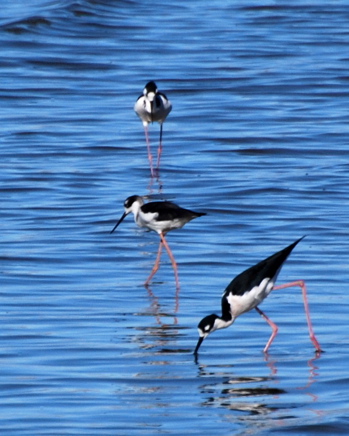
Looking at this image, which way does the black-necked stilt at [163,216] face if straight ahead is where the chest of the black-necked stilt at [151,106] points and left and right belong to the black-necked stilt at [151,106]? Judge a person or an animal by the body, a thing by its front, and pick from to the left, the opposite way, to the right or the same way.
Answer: to the right

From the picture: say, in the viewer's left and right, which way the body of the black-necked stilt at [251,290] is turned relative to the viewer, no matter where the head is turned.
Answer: facing to the left of the viewer

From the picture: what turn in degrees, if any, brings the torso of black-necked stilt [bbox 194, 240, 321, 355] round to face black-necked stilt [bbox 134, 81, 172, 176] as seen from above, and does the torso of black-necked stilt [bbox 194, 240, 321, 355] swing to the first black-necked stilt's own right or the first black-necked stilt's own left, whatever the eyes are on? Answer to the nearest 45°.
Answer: approximately 90° to the first black-necked stilt's own right

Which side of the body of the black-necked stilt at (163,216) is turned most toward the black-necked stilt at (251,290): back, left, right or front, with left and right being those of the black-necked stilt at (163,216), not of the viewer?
left

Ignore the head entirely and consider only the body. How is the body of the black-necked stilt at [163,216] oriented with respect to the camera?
to the viewer's left

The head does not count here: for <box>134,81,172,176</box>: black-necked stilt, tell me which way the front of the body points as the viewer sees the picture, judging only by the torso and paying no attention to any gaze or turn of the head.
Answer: toward the camera

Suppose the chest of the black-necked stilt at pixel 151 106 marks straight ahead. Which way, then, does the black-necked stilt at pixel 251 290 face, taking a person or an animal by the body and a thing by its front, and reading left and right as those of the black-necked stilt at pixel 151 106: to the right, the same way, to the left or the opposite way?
to the right

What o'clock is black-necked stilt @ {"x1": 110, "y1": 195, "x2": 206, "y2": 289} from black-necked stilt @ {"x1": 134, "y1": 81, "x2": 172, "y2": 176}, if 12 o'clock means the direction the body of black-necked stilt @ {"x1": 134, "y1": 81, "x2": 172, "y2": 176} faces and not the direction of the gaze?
black-necked stilt @ {"x1": 110, "y1": 195, "x2": 206, "y2": 289} is roughly at 12 o'clock from black-necked stilt @ {"x1": 134, "y1": 81, "x2": 172, "y2": 176}.

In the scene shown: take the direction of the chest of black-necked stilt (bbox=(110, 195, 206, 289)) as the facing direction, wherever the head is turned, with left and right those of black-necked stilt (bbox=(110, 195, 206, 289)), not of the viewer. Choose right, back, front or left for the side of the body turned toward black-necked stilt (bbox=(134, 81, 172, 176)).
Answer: right

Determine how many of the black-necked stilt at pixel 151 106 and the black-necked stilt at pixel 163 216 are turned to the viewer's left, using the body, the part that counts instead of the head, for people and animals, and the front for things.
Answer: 1

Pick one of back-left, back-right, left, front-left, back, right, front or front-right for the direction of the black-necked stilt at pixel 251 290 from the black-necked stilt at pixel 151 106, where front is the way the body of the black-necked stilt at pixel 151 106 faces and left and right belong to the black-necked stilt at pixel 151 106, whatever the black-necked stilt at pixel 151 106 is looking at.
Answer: front

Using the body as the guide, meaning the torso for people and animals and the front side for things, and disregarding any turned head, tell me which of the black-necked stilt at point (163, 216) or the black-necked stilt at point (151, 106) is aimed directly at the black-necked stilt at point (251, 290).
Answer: the black-necked stilt at point (151, 106)
